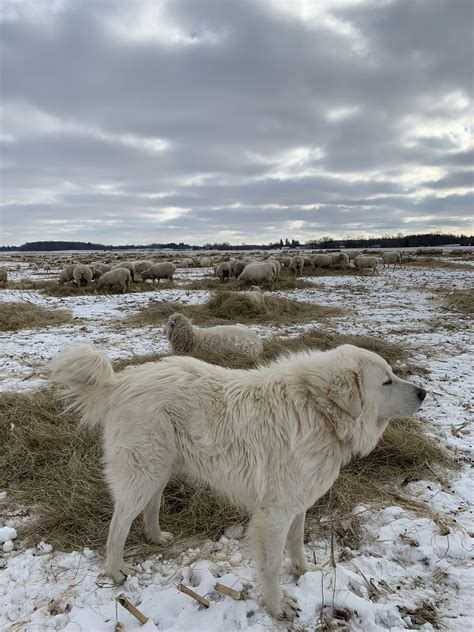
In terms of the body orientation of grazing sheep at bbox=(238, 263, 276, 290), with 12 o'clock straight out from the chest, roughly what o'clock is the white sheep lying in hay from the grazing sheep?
The white sheep lying in hay is roughly at 9 o'clock from the grazing sheep.

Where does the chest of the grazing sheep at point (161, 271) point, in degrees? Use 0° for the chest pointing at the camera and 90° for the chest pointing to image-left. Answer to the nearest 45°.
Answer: approximately 90°

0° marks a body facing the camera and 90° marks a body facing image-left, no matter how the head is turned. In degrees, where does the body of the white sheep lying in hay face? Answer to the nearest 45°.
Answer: approximately 90°

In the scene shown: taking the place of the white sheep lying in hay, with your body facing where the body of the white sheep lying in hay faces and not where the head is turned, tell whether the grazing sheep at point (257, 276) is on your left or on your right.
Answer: on your right

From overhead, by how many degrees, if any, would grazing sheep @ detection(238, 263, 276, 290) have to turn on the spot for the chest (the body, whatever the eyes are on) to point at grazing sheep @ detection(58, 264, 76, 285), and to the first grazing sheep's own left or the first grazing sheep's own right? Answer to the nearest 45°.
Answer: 0° — it already faces it

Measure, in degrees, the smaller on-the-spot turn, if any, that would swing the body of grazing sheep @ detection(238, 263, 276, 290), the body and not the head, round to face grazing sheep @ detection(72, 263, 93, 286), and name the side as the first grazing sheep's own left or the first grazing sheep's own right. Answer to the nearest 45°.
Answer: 0° — it already faces it

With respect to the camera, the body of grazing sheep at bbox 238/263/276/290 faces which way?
to the viewer's left
